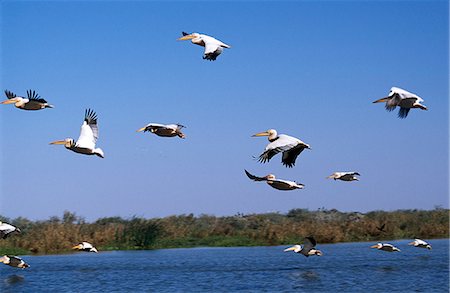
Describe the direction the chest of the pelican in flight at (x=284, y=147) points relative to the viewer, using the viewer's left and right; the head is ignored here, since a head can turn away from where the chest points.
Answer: facing to the left of the viewer

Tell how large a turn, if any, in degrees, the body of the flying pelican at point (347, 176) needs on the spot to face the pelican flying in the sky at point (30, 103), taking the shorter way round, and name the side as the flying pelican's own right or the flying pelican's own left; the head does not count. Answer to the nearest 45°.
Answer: approximately 45° to the flying pelican's own left

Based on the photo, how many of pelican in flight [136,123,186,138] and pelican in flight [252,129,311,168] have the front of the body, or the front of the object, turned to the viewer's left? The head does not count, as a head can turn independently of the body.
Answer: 2

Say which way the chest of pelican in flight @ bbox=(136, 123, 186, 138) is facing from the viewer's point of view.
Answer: to the viewer's left

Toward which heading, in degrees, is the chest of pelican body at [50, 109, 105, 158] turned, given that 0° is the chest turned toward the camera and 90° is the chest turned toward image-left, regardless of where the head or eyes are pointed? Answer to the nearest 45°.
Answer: approximately 90°

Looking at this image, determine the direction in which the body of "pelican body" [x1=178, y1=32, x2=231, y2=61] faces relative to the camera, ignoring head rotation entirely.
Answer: to the viewer's left
